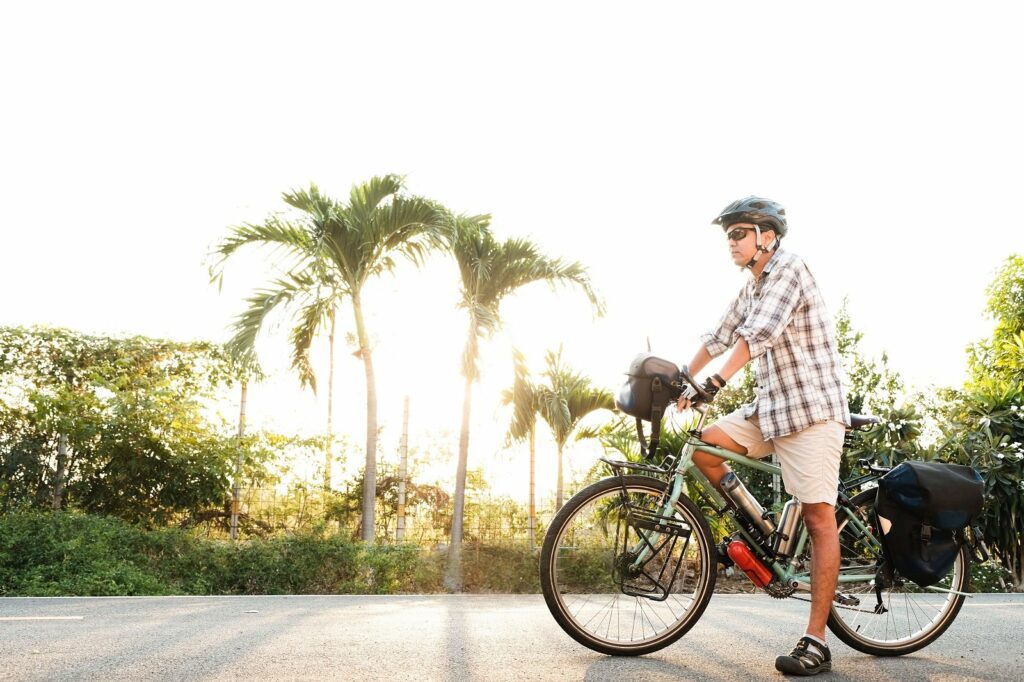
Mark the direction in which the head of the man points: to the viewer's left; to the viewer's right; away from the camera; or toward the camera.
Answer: to the viewer's left

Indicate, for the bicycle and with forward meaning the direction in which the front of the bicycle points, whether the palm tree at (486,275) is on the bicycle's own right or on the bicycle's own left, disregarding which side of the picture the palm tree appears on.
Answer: on the bicycle's own right

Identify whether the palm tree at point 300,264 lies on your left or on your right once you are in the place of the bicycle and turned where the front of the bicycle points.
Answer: on your right

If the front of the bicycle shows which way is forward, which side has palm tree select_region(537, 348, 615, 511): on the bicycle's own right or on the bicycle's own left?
on the bicycle's own right

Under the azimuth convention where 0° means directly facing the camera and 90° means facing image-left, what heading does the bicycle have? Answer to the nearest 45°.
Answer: approximately 90°

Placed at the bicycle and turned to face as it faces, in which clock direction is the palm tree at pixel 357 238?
The palm tree is roughly at 2 o'clock from the bicycle.
